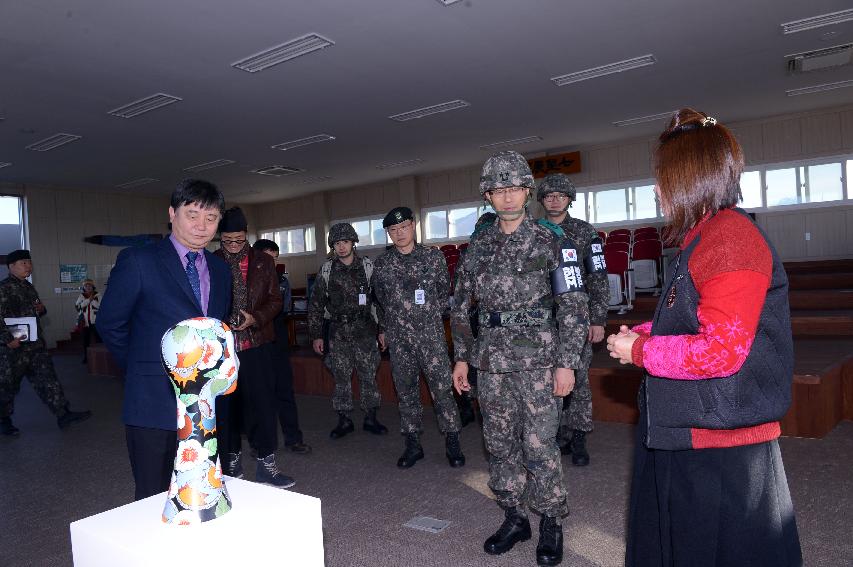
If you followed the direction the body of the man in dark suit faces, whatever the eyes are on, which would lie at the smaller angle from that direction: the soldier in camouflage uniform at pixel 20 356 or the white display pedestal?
the white display pedestal

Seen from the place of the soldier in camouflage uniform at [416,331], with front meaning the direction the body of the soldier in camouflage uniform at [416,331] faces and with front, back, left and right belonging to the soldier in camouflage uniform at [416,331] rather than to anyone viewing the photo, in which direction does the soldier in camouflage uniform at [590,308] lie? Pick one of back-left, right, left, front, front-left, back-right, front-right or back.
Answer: left

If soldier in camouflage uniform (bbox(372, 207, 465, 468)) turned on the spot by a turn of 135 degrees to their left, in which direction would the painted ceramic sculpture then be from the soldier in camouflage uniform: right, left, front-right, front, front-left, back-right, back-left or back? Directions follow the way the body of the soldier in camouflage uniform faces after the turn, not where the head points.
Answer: back-right

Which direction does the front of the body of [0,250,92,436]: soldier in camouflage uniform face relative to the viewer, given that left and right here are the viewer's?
facing to the right of the viewer

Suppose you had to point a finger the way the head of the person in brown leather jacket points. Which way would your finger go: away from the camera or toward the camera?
toward the camera

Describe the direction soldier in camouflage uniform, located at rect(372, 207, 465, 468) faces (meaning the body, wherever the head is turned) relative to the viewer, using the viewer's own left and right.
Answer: facing the viewer

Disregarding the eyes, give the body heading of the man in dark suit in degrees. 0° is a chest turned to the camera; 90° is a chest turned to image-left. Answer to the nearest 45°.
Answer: approximately 315°

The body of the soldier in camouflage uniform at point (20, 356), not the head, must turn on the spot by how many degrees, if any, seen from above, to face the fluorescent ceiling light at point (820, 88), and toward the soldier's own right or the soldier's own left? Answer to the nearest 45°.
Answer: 0° — they already face it

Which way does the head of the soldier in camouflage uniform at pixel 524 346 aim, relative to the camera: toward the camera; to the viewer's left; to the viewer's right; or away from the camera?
toward the camera

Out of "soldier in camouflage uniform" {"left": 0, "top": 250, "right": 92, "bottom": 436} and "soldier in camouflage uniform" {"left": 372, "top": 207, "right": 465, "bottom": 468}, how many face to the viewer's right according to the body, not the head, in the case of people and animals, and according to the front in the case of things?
1

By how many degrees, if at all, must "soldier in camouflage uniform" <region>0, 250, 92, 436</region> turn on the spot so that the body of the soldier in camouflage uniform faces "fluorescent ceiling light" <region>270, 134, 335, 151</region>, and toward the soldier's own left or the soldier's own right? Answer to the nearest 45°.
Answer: approximately 45° to the soldier's own left

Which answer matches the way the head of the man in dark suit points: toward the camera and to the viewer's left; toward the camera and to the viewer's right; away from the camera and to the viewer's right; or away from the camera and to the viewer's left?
toward the camera and to the viewer's right
